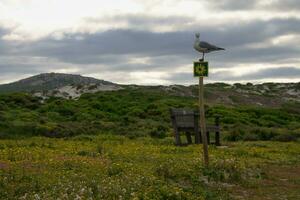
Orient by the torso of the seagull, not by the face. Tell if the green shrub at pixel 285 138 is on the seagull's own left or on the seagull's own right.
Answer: on the seagull's own right

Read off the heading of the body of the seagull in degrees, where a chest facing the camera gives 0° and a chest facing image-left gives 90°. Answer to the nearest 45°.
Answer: approximately 90°
